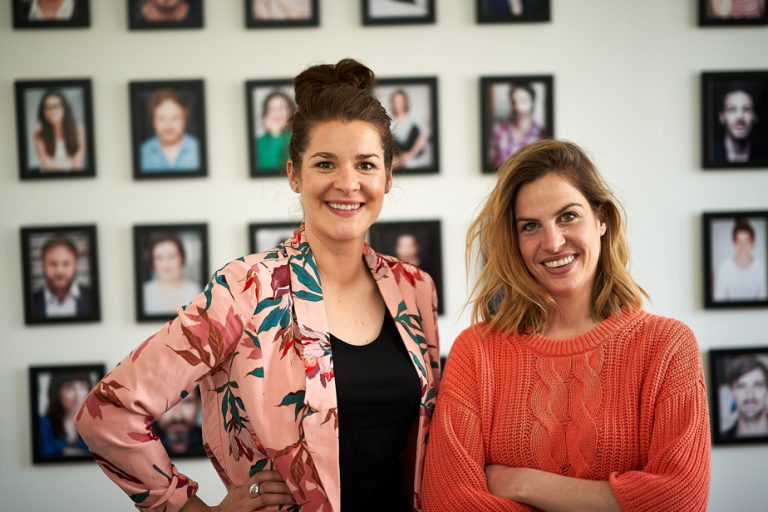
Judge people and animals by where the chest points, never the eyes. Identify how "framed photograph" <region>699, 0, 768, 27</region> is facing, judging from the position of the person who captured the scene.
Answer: facing the viewer

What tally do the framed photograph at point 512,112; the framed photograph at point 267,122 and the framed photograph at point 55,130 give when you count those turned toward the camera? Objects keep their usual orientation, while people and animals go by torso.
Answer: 3

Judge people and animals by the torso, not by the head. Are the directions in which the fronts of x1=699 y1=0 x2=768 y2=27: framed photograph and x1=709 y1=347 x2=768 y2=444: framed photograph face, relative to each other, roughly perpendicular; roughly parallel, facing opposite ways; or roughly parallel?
roughly parallel

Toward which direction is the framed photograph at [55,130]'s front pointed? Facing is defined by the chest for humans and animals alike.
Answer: toward the camera

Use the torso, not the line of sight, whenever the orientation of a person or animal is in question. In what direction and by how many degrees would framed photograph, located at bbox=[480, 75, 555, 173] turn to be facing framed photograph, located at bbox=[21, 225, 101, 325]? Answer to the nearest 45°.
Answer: approximately 90° to its right

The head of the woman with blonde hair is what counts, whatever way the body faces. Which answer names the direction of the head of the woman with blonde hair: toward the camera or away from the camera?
toward the camera

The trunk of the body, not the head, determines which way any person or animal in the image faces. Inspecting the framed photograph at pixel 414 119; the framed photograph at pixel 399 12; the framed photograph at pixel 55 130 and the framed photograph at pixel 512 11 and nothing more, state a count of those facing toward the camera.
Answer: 4

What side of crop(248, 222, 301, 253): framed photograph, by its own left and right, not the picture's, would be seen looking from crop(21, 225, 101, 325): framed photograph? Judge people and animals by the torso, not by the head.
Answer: right

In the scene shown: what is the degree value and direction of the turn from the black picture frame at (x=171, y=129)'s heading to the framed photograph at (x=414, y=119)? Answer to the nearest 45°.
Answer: approximately 90° to its left

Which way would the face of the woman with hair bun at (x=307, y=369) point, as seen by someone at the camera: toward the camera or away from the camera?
toward the camera

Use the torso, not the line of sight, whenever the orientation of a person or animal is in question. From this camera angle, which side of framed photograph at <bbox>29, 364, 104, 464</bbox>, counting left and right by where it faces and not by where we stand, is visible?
front

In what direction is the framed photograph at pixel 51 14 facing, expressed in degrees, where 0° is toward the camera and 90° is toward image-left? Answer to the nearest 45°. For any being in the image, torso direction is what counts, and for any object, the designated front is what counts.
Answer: approximately 0°

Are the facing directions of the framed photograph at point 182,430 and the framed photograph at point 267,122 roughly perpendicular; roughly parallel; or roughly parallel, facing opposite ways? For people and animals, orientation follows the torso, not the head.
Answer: roughly parallel
